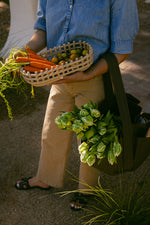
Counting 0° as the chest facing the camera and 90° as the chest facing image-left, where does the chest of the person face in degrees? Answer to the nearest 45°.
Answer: approximately 45°
